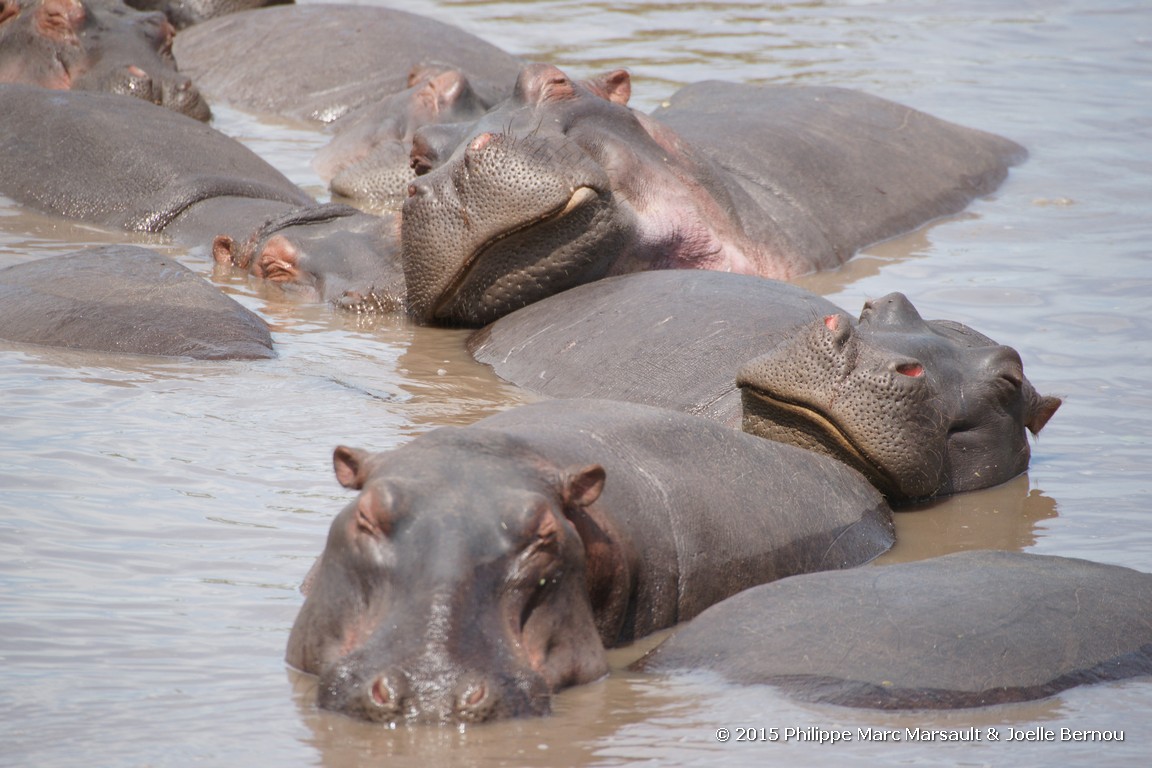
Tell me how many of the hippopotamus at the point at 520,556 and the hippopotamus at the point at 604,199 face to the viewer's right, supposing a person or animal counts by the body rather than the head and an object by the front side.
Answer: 0

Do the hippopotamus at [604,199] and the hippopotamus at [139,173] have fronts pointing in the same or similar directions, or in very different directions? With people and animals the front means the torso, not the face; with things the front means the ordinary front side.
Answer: very different directions

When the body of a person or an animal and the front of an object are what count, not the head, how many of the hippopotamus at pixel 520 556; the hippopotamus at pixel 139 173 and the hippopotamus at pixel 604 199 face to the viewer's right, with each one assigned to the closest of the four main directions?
1

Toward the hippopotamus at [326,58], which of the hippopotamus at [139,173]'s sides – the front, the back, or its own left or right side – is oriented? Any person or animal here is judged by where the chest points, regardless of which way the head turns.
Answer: left

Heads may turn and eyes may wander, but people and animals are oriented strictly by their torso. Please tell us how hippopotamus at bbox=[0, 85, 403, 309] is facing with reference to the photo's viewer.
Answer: facing to the right of the viewer

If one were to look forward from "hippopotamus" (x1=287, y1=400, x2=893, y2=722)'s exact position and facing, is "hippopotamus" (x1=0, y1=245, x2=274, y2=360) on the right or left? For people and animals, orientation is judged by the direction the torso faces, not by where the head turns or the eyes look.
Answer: on its right

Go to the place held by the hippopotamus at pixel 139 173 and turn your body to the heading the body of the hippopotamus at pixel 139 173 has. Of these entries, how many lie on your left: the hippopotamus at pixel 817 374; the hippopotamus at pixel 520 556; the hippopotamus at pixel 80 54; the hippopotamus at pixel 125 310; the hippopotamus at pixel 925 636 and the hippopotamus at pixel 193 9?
2

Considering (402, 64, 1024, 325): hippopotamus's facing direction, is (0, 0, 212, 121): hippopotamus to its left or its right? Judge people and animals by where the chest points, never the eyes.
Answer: on its right

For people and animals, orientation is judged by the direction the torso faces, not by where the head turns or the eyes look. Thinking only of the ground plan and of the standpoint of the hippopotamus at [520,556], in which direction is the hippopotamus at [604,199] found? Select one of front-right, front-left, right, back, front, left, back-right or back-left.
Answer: back-right

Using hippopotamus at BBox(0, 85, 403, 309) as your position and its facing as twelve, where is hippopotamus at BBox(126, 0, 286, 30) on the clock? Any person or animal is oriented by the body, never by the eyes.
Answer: hippopotamus at BBox(126, 0, 286, 30) is roughly at 9 o'clock from hippopotamus at BBox(0, 85, 403, 309).

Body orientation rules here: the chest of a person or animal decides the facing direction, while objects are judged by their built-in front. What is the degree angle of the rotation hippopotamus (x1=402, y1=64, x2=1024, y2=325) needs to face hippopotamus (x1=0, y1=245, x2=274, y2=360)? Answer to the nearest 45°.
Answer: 0° — it already faces it

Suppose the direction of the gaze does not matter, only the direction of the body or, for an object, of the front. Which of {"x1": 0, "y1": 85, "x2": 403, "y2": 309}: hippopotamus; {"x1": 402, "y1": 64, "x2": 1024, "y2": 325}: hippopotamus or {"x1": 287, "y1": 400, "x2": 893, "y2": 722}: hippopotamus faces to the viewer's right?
{"x1": 0, "y1": 85, "x2": 403, "y2": 309}: hippopotamus

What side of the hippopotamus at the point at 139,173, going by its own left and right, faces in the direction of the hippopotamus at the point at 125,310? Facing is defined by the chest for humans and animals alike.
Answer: right
